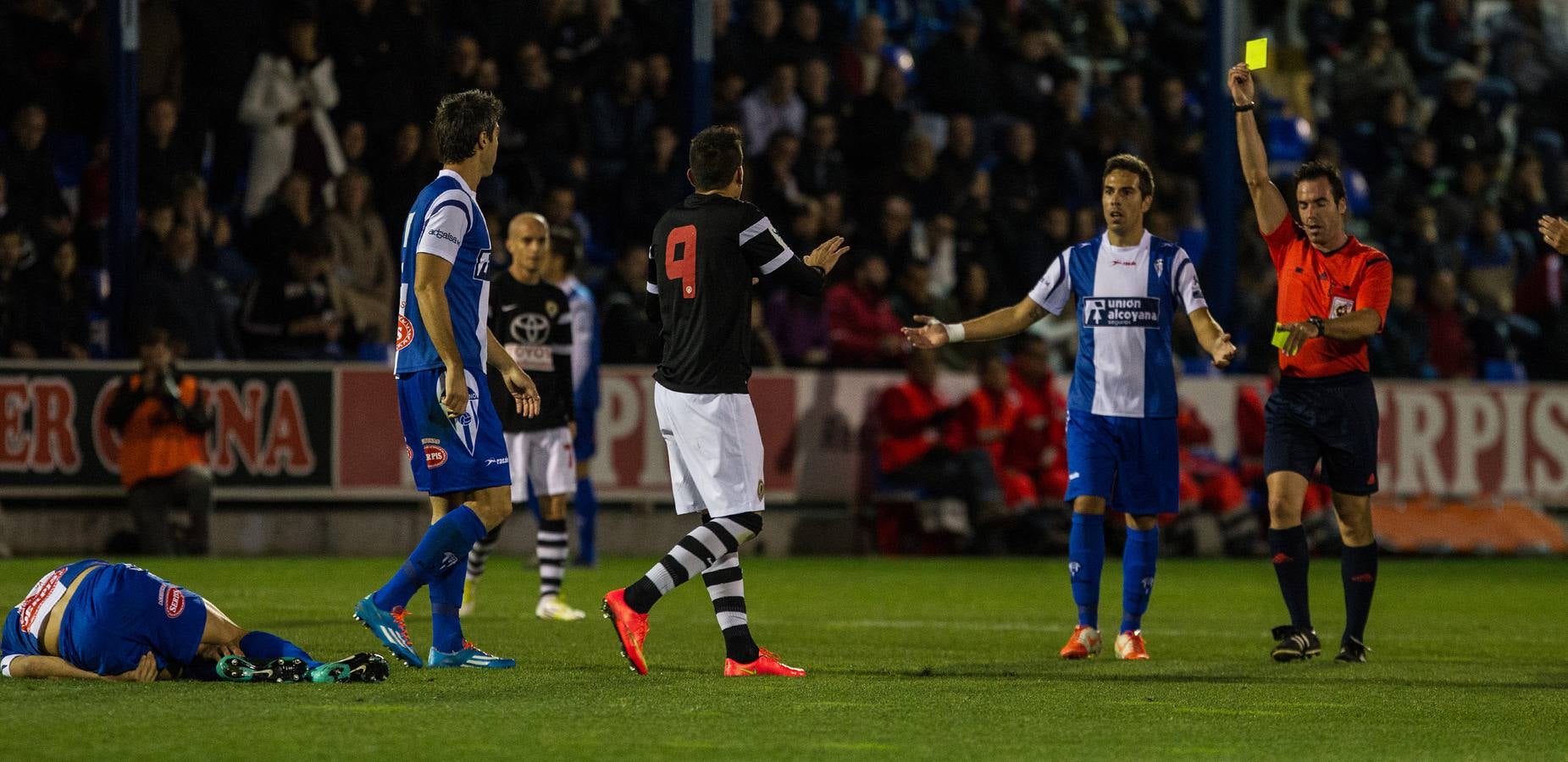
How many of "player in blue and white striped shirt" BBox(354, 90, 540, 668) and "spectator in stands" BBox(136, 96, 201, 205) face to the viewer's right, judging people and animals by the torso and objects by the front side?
1

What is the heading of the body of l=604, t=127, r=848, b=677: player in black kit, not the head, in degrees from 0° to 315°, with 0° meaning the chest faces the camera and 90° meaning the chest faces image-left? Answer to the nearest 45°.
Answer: approximately 225°

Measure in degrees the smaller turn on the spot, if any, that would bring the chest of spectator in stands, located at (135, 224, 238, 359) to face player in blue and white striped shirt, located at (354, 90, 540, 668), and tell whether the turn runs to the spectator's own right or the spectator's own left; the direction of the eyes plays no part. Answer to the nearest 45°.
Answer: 0° — they already face them

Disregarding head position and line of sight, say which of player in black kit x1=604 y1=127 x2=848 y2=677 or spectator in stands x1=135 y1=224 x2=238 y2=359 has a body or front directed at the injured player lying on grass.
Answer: the spectator in stands

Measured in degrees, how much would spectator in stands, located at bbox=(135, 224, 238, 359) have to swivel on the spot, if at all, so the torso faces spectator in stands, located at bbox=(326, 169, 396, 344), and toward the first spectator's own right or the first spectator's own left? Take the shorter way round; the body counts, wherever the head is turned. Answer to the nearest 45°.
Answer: approximately 90° to the first spectator's own left

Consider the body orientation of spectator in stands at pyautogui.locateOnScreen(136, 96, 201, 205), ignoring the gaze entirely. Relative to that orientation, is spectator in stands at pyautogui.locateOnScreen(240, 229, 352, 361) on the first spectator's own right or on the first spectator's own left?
on the first spectator's own left

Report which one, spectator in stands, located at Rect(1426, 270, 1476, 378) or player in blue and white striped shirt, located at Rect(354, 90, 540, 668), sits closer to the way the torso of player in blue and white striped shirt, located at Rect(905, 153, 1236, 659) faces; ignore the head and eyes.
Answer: the player in blue and white striped shirt

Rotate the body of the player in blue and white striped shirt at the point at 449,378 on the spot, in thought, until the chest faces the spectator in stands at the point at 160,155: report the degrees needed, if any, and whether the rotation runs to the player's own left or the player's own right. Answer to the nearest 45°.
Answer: approximately 90° to the player's own left
